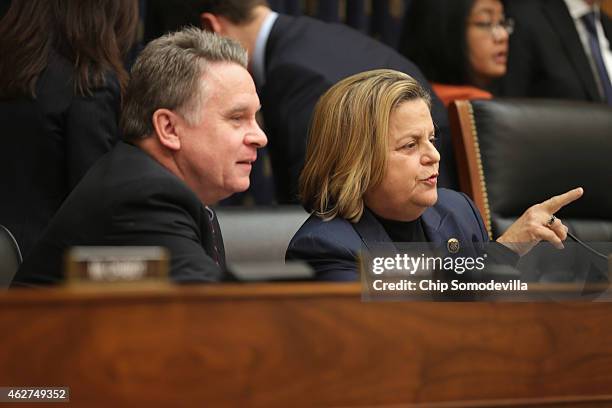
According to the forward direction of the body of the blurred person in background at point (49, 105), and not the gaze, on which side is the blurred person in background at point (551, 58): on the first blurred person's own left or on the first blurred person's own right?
on the first blurred person's own right

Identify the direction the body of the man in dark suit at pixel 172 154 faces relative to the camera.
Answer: to the viewer's right

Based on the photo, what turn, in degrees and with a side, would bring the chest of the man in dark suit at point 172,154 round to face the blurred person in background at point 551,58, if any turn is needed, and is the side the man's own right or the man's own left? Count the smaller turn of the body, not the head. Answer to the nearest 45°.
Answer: approximately 45° to the man's own left

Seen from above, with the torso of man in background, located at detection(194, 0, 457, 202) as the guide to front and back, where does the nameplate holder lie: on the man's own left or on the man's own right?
on the man's own left

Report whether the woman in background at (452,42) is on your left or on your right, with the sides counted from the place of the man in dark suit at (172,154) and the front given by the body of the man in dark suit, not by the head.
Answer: on your left

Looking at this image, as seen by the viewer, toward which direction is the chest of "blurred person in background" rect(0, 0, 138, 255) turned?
away from the camera
